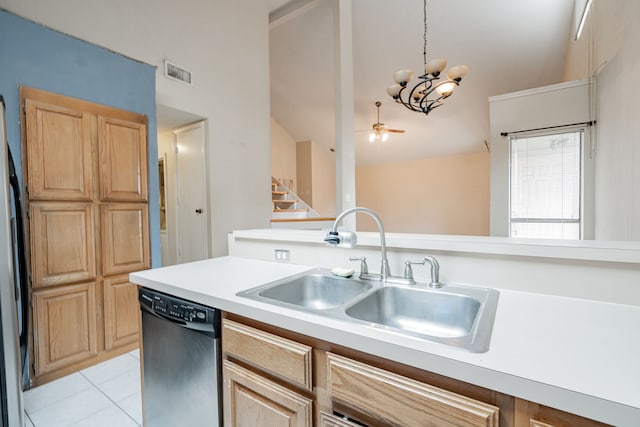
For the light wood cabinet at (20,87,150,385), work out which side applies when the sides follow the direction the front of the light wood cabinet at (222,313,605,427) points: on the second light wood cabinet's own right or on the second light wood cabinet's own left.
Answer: on the second light wood cabinet's own right

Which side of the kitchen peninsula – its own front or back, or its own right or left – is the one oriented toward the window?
back

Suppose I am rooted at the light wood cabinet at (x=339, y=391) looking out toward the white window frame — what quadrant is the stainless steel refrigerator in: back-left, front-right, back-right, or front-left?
back-left

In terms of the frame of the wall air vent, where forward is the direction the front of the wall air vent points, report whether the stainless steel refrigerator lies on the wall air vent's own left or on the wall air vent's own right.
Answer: on the wall air vent's own right

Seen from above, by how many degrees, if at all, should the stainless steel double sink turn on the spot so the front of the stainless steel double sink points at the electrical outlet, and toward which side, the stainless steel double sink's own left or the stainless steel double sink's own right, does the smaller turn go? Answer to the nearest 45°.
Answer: approximately 90° to the stainless steel double sink's own right

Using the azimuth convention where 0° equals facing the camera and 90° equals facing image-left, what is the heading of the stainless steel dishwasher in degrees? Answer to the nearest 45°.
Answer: approximately 45°
